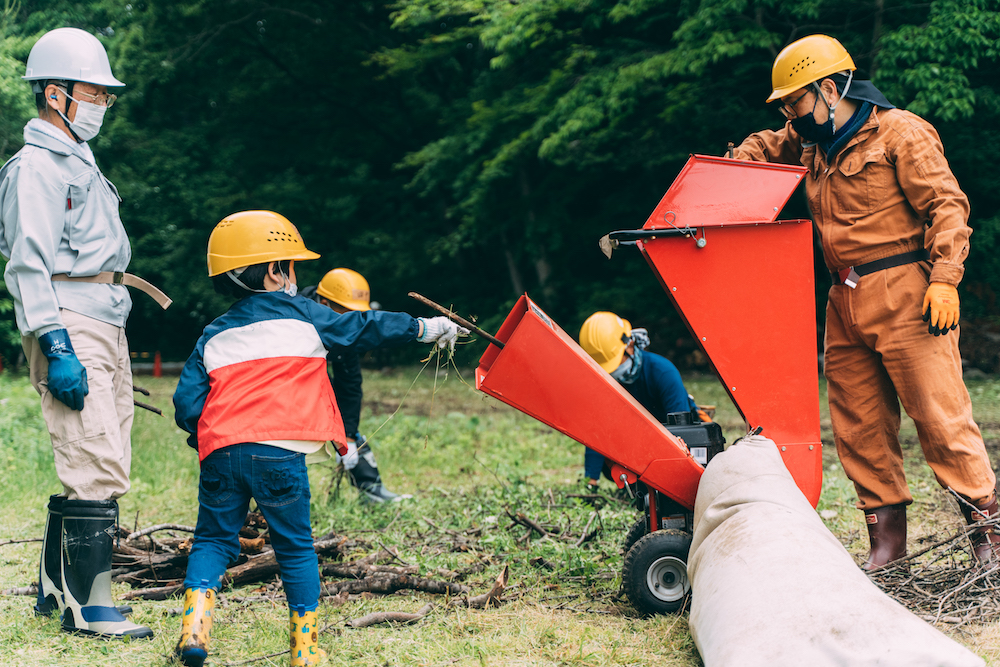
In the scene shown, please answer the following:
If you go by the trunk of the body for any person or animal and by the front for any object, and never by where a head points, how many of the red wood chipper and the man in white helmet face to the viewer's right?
1

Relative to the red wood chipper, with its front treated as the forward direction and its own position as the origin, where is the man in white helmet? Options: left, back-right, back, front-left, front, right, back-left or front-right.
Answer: front

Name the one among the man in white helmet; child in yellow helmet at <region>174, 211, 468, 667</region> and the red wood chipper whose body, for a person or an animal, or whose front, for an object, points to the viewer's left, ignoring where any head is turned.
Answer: the red wood chipper

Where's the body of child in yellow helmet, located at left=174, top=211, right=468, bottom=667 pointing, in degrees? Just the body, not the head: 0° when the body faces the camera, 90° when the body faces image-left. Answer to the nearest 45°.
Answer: approximately 225°

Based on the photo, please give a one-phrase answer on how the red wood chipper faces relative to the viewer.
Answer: facing to the left of the viewer

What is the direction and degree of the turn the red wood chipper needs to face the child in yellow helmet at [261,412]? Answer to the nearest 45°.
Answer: approximately 45° to its left

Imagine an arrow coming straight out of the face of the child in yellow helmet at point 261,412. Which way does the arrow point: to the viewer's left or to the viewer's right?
to the viewer's right

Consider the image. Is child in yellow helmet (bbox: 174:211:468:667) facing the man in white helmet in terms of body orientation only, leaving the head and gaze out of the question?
no

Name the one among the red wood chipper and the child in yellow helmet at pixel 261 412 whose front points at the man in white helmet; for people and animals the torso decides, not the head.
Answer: the red wood chipper

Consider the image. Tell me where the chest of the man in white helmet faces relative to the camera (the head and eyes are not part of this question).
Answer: to the viewer's right

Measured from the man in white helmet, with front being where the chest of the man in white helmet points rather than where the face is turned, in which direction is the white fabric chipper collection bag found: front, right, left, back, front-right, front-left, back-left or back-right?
front-right

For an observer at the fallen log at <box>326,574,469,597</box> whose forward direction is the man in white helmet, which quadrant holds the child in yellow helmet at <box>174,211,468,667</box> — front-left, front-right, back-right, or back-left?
front-left

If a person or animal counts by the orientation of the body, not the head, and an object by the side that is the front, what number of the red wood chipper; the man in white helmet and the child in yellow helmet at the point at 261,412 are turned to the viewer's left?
1

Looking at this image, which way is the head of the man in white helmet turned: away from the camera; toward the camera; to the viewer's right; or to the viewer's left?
to the viewer's right

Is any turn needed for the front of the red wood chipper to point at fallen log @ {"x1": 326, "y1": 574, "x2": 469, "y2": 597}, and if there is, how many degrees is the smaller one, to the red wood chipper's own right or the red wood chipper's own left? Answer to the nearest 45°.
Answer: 0° — it already faces it
